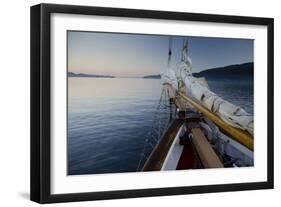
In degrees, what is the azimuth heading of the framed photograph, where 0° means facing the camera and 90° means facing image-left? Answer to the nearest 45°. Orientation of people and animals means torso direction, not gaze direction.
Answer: approximately 315°
